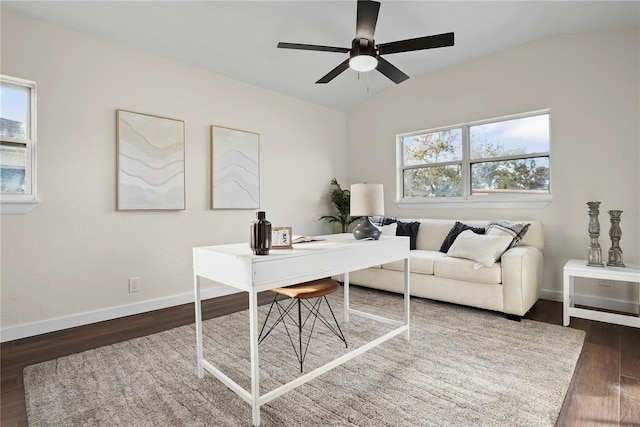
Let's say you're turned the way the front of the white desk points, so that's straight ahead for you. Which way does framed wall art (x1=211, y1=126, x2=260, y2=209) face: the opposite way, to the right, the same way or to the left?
the opposite way

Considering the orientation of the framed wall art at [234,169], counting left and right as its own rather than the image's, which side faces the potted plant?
left

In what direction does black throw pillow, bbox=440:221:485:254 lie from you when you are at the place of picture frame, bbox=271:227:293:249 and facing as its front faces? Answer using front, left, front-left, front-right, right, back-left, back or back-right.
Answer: back-left

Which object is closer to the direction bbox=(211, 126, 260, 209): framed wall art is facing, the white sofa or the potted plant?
the white sofa

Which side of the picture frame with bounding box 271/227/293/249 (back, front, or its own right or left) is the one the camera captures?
front

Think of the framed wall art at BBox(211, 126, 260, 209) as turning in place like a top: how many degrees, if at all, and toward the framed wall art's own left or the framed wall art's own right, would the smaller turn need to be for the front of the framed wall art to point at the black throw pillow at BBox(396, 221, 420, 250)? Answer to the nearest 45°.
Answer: approximately 45° to the framed wall art's own left

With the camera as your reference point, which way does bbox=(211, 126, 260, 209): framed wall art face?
facing the viewer and to the right of the viewer

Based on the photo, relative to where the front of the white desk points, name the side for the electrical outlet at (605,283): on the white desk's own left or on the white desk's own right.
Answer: on the white desk's own right

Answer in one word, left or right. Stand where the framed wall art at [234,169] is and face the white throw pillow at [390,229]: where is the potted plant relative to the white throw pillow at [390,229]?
left

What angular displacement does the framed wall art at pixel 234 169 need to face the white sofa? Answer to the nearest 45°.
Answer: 0° — it already faces it

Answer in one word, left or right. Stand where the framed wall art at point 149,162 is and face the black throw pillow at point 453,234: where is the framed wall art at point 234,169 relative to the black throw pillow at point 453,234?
left

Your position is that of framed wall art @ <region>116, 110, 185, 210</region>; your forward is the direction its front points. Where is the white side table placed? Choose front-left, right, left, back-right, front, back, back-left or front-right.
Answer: front

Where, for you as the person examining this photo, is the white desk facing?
facing away from the viewer and to the left of the viewer

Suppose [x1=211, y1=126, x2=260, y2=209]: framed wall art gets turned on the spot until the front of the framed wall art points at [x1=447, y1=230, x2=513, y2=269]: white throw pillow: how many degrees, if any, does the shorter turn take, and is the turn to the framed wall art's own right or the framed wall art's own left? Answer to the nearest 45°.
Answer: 0° — it already faces it

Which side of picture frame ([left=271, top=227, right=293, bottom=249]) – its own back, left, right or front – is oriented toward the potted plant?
back
